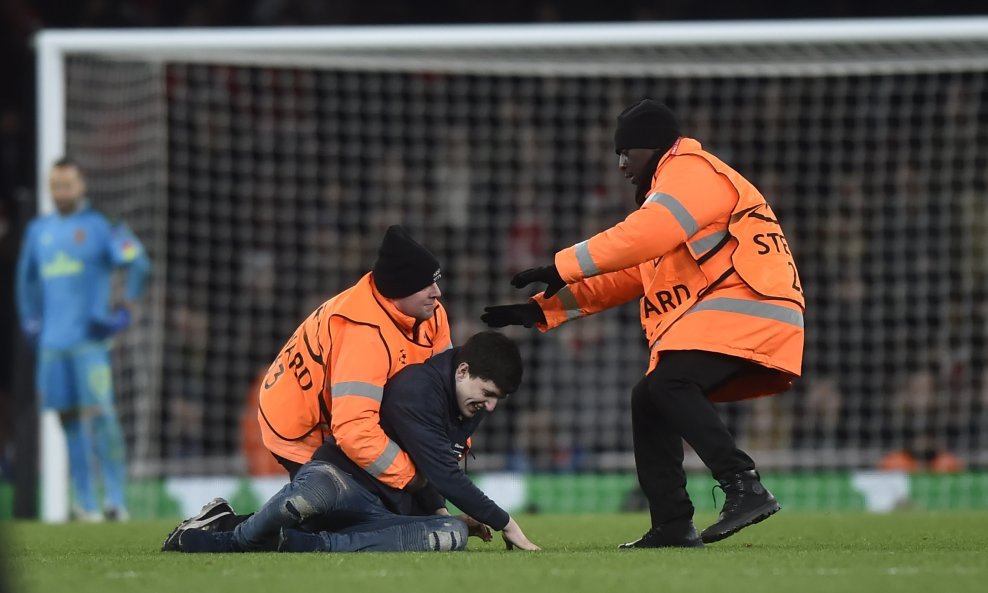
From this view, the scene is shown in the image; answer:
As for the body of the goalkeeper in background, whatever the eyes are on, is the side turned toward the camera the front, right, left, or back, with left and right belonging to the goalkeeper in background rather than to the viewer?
front

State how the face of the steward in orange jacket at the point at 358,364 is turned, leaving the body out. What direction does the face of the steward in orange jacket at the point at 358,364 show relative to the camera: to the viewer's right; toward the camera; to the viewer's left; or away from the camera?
to the viewer's right

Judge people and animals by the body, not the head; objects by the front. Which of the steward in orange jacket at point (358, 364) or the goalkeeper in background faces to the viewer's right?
the steward in orange jacket

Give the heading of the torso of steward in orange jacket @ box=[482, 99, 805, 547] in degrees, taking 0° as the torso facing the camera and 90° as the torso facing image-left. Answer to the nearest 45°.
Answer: approximately 90°

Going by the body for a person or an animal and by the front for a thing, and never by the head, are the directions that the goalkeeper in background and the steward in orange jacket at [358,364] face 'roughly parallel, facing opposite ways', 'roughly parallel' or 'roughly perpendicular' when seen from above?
roughly perpendicular

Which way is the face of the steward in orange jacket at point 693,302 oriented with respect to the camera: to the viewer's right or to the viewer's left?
to the viewer's left

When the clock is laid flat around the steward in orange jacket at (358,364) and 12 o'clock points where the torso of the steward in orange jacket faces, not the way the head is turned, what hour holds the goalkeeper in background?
The goalkeeper in background is roughly at 8 o'clock from the steward in orange jacket.

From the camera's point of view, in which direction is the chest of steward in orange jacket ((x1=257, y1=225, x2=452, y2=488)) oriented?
to the viewer's right

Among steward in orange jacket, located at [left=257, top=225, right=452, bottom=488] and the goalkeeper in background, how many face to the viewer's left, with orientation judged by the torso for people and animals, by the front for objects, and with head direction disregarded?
0

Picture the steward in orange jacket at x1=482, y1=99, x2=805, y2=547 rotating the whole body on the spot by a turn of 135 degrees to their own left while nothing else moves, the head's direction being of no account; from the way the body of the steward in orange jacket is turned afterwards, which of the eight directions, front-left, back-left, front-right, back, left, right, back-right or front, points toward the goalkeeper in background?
back

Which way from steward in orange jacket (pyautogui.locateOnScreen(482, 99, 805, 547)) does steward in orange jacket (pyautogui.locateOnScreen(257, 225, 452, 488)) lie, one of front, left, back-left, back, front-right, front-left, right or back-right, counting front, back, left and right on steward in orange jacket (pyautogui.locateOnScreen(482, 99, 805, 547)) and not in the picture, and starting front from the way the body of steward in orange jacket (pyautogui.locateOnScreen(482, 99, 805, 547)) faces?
front

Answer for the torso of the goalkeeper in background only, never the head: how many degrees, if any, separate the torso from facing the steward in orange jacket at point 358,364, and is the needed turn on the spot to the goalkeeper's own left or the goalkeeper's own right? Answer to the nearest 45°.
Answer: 0° — they already face them

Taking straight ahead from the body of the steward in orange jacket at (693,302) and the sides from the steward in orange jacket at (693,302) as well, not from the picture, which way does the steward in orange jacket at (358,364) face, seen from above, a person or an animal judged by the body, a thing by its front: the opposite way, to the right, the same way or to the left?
the opposite way

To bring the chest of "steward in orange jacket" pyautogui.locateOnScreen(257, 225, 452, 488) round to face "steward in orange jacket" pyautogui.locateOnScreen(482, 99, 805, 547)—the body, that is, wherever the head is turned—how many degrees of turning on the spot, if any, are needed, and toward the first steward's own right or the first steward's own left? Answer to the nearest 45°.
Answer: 0° — they already face them
